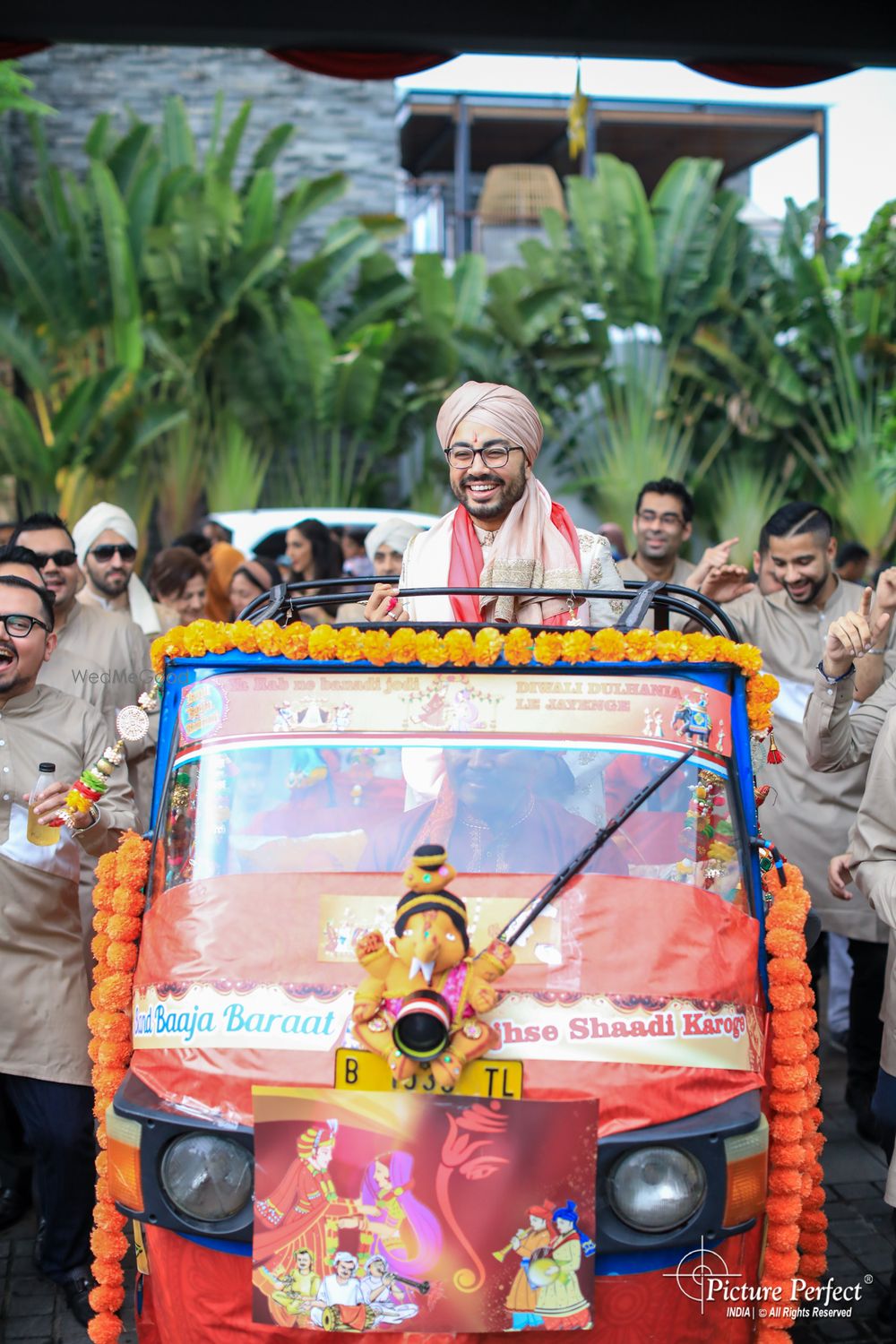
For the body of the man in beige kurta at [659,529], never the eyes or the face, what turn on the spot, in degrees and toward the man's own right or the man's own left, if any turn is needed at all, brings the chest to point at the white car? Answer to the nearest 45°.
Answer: approximately 135° to the man's own right

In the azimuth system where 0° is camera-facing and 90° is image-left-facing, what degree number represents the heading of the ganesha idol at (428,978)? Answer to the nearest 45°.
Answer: approximately 0°

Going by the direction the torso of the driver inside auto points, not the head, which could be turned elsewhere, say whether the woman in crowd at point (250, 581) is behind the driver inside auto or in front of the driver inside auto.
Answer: behind

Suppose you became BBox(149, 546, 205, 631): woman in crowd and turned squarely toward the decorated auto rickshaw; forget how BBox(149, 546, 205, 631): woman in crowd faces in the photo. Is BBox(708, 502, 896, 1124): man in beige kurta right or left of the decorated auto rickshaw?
left

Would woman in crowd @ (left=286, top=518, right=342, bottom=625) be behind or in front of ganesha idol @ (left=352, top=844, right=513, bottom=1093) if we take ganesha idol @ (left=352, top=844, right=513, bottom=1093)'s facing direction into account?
behind
